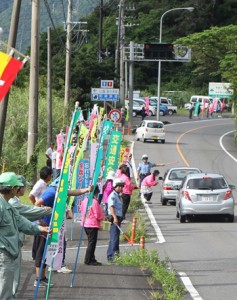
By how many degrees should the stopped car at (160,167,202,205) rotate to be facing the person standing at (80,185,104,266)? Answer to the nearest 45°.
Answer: approximately 180°

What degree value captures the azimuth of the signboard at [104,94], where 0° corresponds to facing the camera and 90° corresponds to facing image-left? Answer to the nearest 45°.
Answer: approximately 0°

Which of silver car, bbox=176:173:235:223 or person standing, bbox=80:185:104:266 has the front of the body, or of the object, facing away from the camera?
the silver car

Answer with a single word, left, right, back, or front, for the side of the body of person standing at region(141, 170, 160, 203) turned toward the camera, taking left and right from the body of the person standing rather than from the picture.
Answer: right

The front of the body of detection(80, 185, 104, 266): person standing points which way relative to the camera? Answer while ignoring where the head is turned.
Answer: to the viewer's right

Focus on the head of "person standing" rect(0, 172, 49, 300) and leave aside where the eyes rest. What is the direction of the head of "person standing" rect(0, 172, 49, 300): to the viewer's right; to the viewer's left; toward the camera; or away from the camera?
to the viewer's right

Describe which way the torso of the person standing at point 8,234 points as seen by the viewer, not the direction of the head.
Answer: to the viewer's right

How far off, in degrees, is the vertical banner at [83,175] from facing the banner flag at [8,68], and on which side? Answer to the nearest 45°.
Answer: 0° — it already faces it
